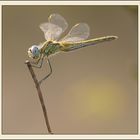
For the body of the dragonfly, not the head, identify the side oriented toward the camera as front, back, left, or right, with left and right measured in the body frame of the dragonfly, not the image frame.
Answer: left
